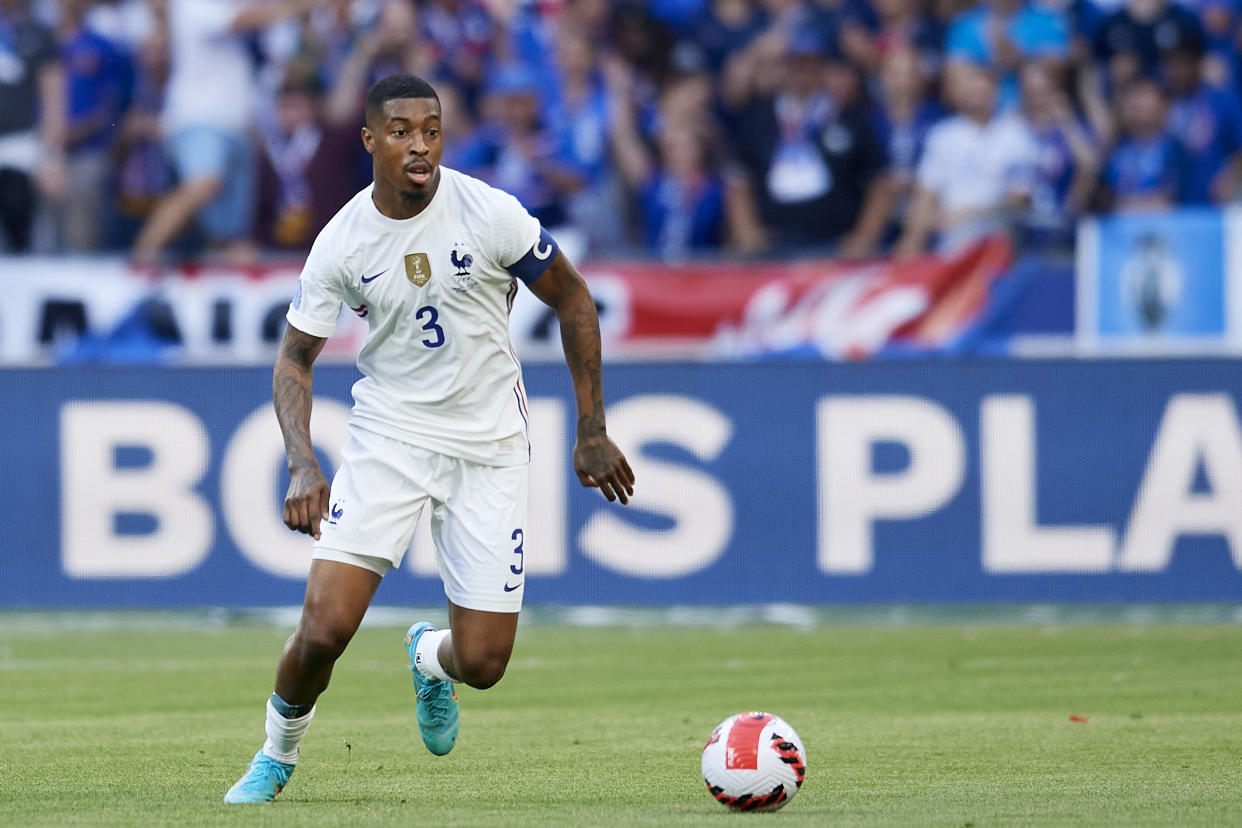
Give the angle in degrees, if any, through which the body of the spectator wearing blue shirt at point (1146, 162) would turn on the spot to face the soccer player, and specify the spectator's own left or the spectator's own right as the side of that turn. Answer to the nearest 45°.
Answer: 0° — they already face them

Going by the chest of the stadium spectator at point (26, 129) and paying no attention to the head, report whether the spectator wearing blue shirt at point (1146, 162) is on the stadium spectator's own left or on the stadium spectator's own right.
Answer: on the stadium spectator's own left

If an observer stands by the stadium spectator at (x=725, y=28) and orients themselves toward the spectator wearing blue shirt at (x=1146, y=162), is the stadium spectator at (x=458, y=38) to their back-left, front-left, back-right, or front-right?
back-right

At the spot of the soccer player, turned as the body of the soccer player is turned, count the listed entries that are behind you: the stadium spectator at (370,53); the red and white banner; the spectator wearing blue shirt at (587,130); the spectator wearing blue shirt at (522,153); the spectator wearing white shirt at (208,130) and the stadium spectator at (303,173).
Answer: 6

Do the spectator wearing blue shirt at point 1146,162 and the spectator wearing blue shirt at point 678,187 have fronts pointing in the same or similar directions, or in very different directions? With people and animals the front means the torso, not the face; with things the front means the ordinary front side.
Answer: same or similar directions

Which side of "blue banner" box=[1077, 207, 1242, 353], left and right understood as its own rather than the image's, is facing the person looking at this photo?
front

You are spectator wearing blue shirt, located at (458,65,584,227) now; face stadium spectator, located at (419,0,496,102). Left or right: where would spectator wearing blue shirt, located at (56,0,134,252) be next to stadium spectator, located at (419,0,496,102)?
left

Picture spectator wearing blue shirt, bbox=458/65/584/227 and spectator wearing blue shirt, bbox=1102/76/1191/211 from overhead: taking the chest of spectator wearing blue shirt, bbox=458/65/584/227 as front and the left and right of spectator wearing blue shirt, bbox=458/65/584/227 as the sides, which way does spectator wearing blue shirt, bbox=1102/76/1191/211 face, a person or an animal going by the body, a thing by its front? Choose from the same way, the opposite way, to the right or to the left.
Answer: the same way

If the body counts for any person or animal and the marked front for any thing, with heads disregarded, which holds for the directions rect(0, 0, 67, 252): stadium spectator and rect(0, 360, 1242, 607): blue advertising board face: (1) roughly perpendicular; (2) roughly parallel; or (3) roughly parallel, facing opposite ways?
roughly parallel

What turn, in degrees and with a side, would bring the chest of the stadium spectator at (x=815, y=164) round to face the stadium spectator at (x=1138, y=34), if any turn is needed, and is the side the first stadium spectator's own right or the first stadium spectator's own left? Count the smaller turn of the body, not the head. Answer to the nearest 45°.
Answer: approximately 90° to the first stadium spectator's own left

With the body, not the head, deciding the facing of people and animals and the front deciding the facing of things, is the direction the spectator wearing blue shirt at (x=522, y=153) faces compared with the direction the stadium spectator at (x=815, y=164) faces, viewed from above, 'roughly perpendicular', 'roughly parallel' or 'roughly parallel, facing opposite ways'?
roughly parallel

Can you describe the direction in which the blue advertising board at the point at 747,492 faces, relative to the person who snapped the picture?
facing the viewer

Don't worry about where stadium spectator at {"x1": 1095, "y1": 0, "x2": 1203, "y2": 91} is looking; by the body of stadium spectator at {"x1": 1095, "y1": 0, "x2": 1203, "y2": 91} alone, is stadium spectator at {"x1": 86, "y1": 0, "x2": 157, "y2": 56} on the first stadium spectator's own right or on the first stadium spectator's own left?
on the first stadium spectator's own right

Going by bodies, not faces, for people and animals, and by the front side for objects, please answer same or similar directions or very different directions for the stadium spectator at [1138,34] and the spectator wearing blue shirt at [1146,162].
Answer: same or similar directions

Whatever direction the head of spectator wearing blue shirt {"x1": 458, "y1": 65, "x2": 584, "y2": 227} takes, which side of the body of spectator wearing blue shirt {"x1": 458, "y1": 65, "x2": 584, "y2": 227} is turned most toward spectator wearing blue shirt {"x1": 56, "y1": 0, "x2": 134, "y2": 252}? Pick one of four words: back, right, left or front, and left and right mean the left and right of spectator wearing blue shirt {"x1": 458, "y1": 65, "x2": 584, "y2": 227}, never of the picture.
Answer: right

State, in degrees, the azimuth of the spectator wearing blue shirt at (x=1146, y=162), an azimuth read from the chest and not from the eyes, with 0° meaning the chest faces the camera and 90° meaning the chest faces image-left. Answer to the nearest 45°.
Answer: approximately 0°

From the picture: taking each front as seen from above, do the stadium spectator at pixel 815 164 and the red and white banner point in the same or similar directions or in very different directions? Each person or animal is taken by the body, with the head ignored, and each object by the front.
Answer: same or similar directions

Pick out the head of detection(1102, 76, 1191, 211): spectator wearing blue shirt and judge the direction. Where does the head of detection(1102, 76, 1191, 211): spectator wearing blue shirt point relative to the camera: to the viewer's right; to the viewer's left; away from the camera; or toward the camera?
toward the camera
